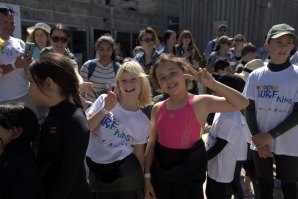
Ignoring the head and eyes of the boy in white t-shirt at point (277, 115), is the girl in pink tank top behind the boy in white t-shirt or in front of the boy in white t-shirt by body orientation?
in front

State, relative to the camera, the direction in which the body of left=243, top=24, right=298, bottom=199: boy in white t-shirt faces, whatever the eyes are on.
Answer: toward the camera

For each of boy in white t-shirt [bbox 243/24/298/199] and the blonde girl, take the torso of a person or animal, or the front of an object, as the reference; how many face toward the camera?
2

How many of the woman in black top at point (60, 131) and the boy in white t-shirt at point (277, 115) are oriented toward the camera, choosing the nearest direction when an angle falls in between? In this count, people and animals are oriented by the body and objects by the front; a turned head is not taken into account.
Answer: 1

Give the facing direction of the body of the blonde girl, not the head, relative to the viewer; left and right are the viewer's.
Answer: facing the viewer
